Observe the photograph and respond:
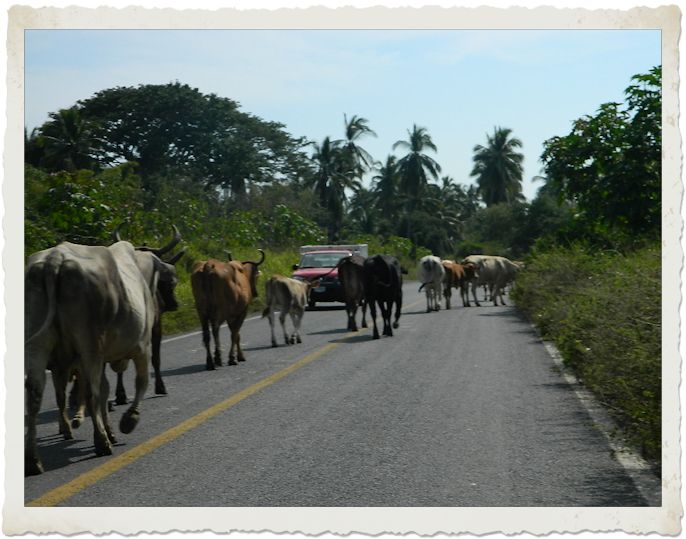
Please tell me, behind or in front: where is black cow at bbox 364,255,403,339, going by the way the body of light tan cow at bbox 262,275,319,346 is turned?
in front

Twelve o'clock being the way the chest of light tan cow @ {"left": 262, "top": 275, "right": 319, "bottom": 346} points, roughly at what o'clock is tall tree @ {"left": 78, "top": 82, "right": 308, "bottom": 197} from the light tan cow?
The tall tree is roughly at 10 o'clock from the light tan cow.

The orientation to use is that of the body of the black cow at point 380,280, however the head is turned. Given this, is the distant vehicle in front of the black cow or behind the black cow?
in front

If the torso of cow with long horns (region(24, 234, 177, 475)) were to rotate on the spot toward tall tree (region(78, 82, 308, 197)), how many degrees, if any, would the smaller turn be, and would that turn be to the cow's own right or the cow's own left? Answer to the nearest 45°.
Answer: approximately 45° to the cow's own left

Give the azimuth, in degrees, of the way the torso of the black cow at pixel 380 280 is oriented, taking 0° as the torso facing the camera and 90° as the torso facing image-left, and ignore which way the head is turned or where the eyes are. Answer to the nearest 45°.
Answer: approximately 180°

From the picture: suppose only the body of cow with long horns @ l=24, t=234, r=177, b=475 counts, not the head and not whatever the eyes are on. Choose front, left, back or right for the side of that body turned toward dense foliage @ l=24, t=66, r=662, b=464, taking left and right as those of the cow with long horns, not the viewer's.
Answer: front

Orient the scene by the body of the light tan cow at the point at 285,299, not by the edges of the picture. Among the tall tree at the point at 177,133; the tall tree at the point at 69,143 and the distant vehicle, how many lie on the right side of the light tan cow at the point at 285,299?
0

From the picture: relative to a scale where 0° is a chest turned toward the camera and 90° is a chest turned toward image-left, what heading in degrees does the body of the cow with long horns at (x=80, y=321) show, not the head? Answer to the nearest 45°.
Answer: approximately 225°

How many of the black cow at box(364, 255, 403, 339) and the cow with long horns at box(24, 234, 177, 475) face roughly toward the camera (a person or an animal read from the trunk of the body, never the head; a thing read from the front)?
0

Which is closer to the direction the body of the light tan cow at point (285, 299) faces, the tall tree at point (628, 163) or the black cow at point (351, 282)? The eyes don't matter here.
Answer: the black cow

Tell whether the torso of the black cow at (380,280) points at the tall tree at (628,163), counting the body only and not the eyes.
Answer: no

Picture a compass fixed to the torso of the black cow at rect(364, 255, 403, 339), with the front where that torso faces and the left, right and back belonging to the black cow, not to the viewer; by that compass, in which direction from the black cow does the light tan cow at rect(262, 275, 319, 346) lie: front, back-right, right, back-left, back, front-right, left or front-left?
back-left

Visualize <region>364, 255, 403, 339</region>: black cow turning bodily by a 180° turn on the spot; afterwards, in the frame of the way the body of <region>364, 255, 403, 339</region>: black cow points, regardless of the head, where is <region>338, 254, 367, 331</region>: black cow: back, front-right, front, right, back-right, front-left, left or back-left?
back-right

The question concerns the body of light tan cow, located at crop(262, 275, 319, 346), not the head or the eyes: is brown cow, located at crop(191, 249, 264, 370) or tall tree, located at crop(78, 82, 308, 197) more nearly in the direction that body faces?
the tall tree

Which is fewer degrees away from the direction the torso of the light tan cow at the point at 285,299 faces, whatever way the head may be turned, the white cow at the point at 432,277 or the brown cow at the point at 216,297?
the white cow

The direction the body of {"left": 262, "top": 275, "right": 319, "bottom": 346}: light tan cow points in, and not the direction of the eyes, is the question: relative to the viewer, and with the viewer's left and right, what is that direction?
facing away from the viewer and to the right of the viewer

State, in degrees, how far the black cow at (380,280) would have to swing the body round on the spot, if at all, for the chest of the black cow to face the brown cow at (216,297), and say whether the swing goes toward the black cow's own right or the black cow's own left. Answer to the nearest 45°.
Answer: approximately 135° to the black cow's own left

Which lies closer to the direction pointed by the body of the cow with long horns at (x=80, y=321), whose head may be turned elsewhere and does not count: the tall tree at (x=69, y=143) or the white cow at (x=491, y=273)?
the white cow
